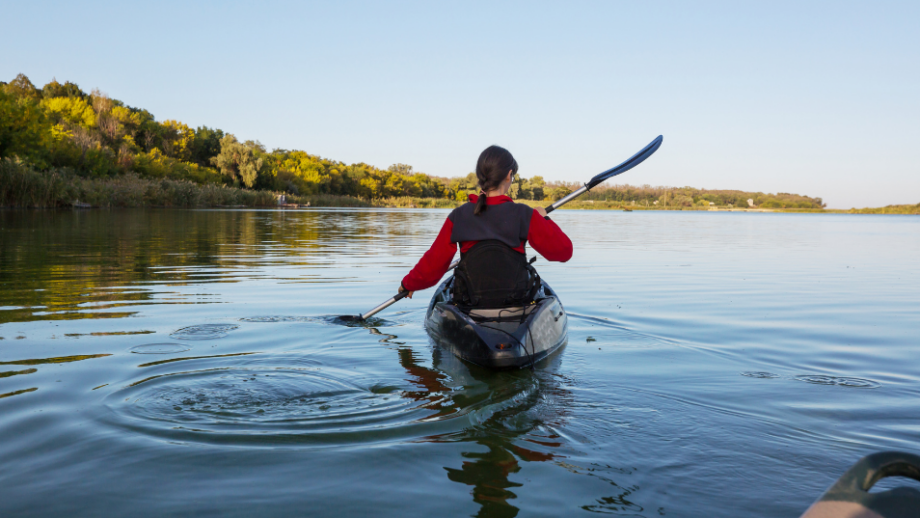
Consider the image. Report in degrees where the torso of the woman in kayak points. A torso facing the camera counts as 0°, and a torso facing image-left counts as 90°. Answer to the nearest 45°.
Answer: approximately 180°

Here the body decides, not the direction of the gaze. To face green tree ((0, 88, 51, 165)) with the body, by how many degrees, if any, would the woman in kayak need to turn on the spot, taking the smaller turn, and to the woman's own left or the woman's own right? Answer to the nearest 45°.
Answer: approximately 45° to the woman's own left

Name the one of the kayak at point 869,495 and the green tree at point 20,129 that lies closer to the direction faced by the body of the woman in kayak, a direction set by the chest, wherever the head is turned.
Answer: the green tree

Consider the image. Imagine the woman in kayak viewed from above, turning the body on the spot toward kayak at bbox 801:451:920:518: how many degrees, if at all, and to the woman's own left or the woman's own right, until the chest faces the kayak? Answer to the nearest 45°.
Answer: approximately 180°

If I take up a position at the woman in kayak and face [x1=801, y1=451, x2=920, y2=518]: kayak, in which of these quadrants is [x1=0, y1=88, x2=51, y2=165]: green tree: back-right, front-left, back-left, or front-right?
back-right
